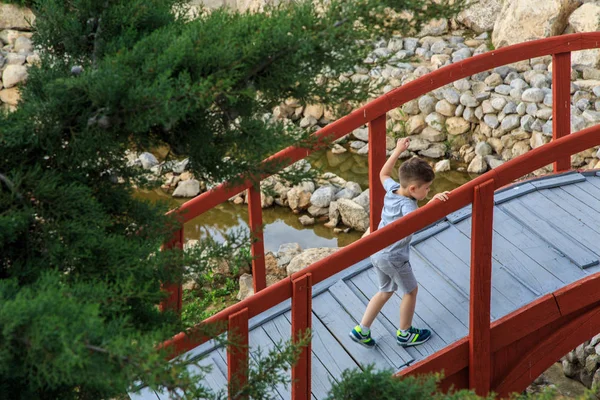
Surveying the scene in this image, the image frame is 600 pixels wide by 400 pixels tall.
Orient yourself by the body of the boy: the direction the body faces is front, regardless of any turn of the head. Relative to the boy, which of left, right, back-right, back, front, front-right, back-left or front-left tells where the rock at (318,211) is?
left

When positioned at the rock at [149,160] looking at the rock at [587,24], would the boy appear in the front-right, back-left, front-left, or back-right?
front-right

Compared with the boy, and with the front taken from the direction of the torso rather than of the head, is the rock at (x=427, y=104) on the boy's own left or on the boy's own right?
on the boy's own left

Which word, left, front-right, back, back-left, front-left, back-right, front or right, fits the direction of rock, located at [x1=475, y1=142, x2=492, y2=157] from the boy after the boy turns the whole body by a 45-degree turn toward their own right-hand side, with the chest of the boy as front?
back-left

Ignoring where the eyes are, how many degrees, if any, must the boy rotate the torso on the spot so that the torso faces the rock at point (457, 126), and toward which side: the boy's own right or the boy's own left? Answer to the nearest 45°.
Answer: approximately 90° to the boy's own left

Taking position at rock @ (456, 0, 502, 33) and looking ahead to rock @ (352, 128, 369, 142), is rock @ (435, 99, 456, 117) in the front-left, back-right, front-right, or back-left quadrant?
front-left
